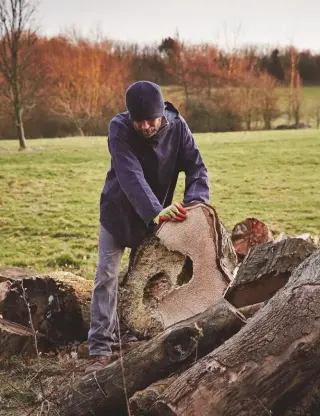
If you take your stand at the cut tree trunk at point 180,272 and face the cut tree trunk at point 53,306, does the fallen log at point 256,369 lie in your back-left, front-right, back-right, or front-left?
back-left

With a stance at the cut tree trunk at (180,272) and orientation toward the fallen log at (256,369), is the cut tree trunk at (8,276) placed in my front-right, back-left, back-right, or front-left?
back-right

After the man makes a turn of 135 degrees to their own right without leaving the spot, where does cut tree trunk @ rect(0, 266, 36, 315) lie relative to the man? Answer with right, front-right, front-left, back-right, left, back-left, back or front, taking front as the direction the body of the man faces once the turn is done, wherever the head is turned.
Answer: front-right

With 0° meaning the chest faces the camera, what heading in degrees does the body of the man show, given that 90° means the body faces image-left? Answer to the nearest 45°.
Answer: approximately 315°
